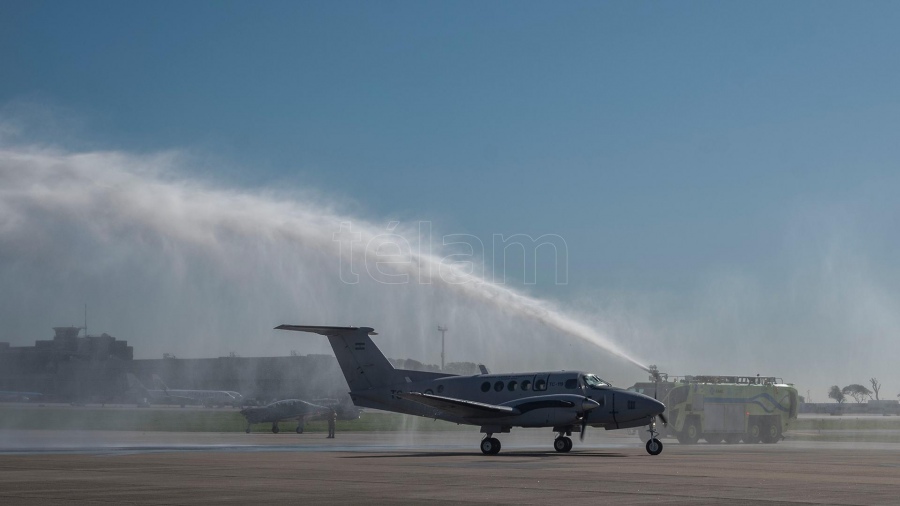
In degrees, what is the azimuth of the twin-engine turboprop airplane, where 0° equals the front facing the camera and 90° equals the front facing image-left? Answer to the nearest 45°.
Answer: approximately 315°
